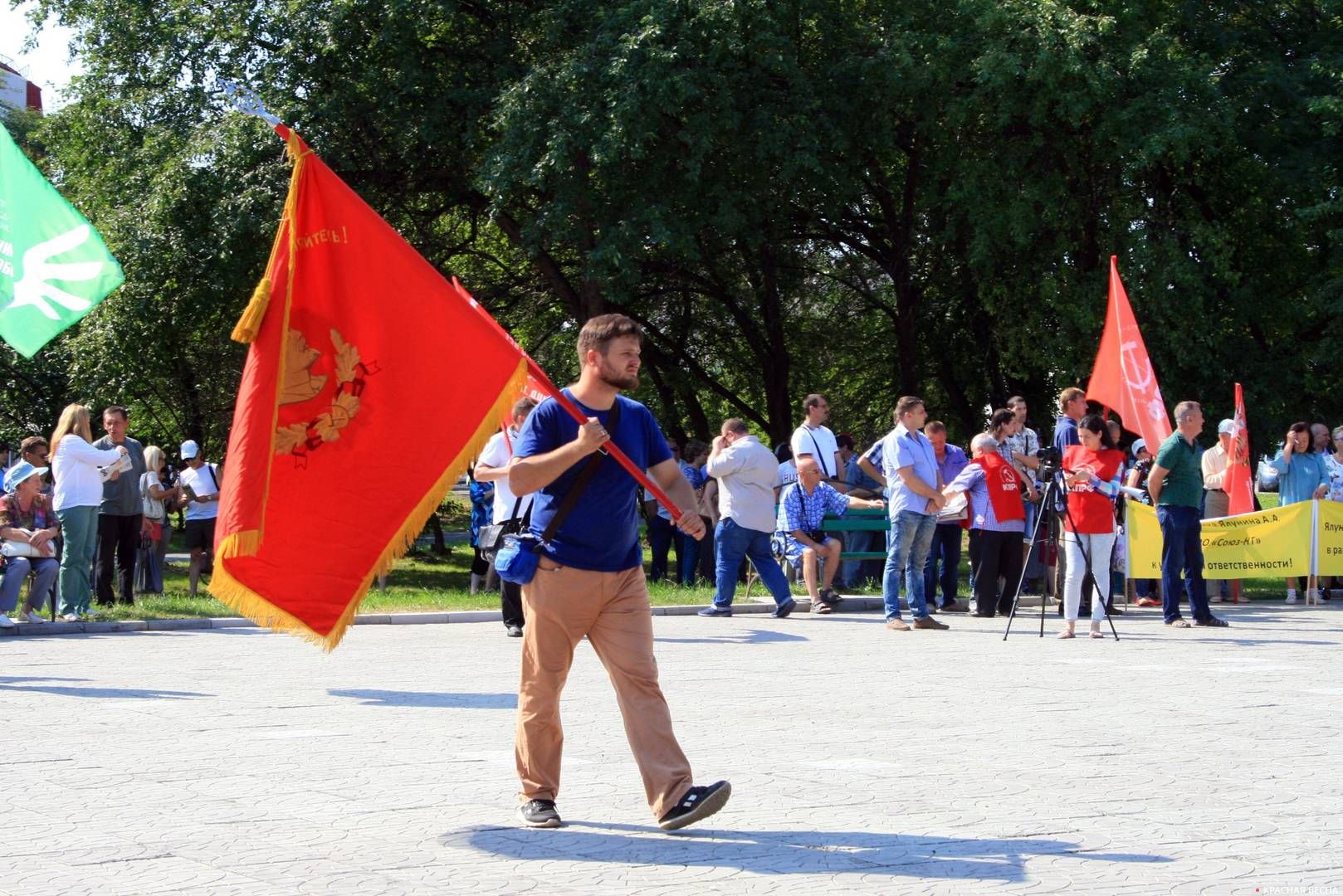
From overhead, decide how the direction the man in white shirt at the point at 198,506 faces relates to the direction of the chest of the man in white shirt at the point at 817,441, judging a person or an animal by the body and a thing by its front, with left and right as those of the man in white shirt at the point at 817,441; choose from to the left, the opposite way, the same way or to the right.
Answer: to the right

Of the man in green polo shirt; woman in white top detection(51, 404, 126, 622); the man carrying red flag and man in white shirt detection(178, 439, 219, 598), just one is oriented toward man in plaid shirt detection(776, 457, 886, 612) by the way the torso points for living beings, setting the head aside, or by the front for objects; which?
the woman in white top

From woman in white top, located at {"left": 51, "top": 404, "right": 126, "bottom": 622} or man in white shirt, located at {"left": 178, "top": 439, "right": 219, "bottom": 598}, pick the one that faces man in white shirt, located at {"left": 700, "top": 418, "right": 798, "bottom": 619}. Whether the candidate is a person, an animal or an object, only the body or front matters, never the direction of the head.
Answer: the woman in white top

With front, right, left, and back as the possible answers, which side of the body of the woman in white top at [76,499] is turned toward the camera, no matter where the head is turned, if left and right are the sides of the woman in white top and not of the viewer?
right

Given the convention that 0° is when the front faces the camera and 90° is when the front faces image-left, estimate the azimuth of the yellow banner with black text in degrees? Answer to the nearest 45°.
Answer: approximately 0°

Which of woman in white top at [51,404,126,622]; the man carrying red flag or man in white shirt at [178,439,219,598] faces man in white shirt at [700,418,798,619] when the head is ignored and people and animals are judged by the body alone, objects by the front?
the woman in white top
